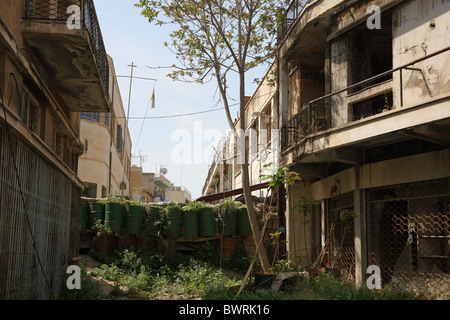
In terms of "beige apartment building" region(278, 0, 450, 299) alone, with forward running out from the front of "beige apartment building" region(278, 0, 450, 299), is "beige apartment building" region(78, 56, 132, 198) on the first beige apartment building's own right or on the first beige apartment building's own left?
on the first beige apartment building's own right

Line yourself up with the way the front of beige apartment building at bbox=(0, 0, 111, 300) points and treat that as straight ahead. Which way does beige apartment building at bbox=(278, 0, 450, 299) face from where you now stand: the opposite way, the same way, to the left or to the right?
the opposite way

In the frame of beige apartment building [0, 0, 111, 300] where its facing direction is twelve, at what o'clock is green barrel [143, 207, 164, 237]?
The green barrel is roughly at 10 o'clock from the beige apartment building.

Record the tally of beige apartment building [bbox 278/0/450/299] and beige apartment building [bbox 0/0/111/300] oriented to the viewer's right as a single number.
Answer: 1

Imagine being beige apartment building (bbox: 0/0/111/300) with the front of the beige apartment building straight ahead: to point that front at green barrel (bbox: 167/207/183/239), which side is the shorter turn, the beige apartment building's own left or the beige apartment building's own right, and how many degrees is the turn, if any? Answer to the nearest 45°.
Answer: approximately 45° to the beige apartment building's own left

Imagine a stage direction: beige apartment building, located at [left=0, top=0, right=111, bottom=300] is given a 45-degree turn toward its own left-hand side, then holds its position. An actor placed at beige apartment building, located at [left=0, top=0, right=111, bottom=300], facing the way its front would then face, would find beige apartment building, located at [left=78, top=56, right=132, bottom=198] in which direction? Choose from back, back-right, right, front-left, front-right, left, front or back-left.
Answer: front-left

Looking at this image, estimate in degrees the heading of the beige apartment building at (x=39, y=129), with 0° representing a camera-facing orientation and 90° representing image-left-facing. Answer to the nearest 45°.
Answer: approximately 270°

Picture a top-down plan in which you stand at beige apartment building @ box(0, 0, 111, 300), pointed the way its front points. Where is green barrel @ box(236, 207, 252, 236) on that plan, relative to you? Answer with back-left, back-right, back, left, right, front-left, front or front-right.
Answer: front-left

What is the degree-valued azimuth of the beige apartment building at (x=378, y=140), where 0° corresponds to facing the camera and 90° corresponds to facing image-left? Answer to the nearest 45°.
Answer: approximately 45°

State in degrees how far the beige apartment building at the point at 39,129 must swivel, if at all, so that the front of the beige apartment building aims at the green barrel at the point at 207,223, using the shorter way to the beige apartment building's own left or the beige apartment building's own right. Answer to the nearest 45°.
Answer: approximately 45° to the beige apartment building's own left

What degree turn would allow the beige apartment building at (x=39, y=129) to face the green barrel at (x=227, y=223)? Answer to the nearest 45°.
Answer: approximately 45° to its left

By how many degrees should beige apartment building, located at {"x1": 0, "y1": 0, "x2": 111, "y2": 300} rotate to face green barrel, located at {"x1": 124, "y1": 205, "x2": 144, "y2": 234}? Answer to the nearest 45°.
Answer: approximately 90° to its left
